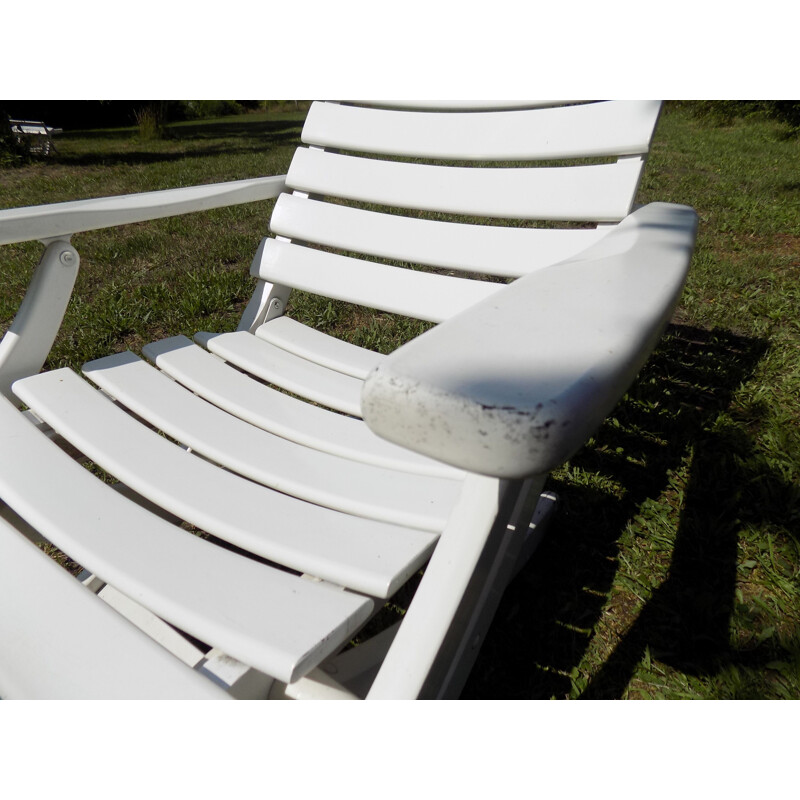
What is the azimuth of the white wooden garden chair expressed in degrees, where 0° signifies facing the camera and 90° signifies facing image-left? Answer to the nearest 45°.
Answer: approximately 45°
